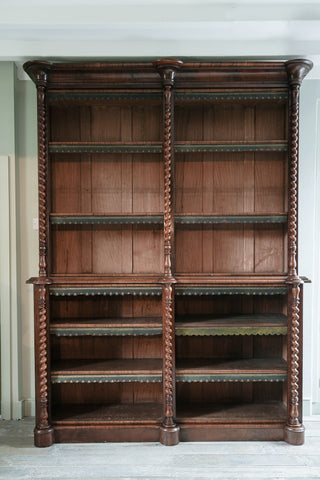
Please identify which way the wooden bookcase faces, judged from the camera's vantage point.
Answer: facing the viewer
